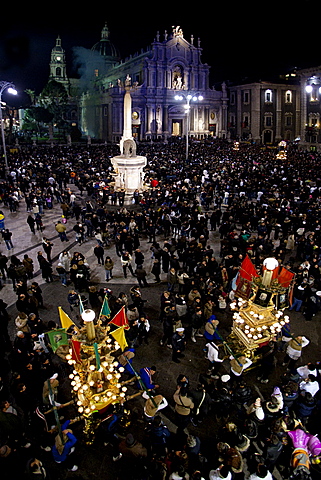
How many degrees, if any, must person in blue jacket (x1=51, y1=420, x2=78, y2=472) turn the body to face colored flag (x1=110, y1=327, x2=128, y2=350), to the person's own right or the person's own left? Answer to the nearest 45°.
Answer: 0° — they already face it

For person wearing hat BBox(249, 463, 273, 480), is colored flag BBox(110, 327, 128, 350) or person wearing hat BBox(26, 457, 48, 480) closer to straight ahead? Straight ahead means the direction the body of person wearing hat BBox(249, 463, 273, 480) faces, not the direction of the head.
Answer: the colored flag

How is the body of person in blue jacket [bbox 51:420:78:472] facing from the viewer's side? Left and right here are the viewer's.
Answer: facing away from the viewer and to the right of the viewer

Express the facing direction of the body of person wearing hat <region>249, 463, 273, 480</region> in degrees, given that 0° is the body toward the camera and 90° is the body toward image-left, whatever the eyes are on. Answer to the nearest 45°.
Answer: approximately 180°

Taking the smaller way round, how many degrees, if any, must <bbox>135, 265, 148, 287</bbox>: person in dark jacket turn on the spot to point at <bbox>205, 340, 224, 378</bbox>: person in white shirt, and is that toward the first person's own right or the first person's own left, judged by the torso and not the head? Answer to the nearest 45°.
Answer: approximately 180°

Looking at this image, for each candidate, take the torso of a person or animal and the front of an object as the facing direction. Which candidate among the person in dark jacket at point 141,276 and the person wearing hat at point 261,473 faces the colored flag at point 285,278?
the person wearing hat

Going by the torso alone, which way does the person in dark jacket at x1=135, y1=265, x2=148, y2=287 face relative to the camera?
away from the camera
